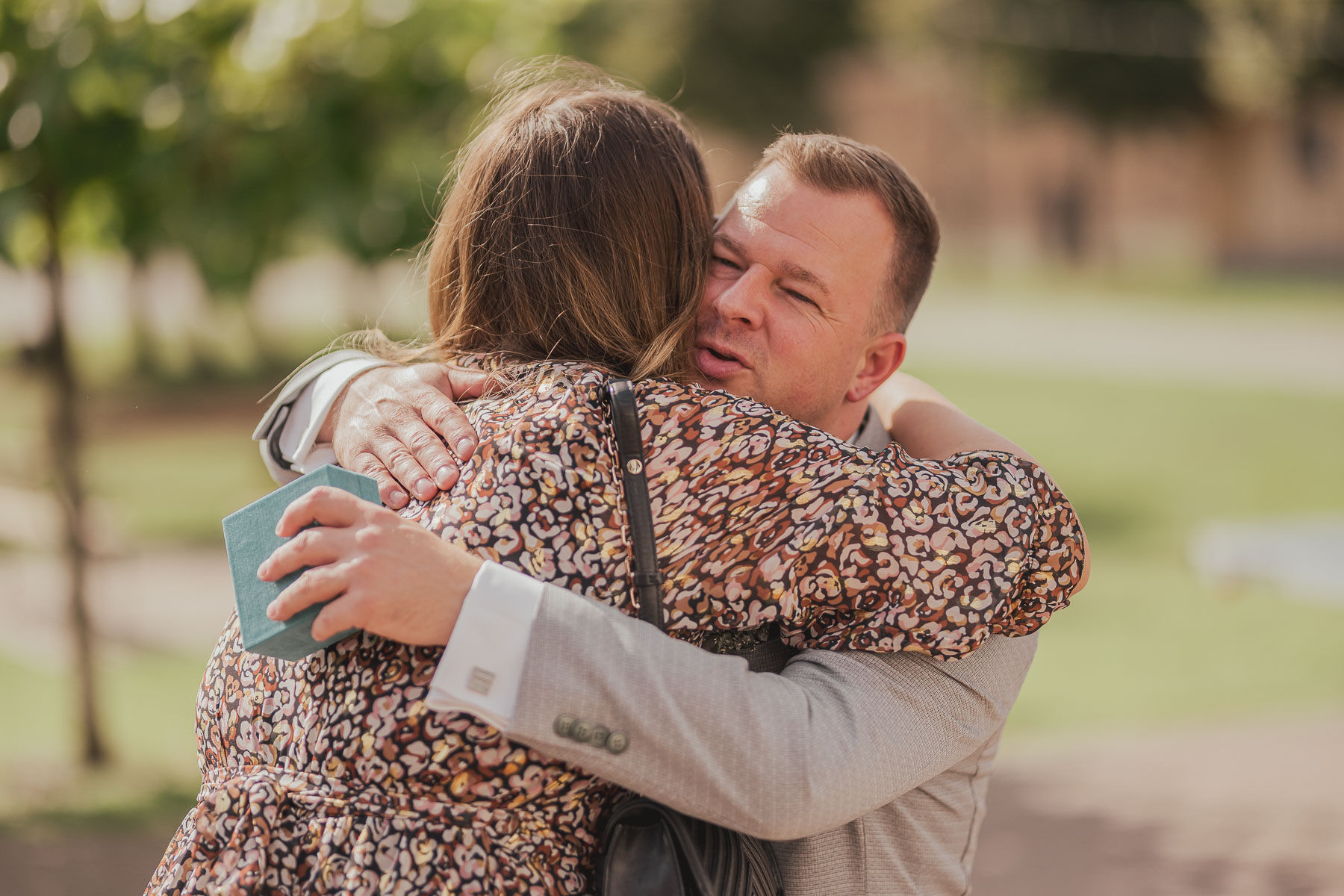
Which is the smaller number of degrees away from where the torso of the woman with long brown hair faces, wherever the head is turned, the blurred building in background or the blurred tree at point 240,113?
the blurred building in background

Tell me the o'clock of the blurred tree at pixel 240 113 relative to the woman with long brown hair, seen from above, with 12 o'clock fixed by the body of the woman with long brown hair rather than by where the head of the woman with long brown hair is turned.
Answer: The blurred tree is roughly at 10 o'clock from the woman with long brown hair.

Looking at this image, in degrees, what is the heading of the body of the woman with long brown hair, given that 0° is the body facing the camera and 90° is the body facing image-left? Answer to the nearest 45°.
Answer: approximately 225°

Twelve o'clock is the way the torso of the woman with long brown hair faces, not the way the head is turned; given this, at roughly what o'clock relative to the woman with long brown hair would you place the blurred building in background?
The blurred building in background is roughly at 11 o'clock from the woman with long brown hair.

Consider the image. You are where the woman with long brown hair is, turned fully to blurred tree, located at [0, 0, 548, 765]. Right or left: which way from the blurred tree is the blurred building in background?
right
